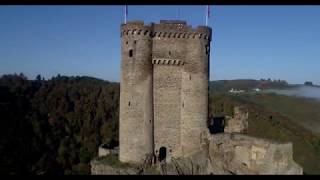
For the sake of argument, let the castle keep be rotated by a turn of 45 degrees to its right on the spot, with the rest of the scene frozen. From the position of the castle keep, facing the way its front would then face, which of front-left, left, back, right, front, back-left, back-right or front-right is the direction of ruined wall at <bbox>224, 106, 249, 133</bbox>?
back

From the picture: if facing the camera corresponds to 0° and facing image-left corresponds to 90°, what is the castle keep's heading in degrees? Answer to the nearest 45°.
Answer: approximately 0°

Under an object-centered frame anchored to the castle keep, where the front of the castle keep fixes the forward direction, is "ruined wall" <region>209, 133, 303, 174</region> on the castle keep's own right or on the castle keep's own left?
on the castle keep's own left
